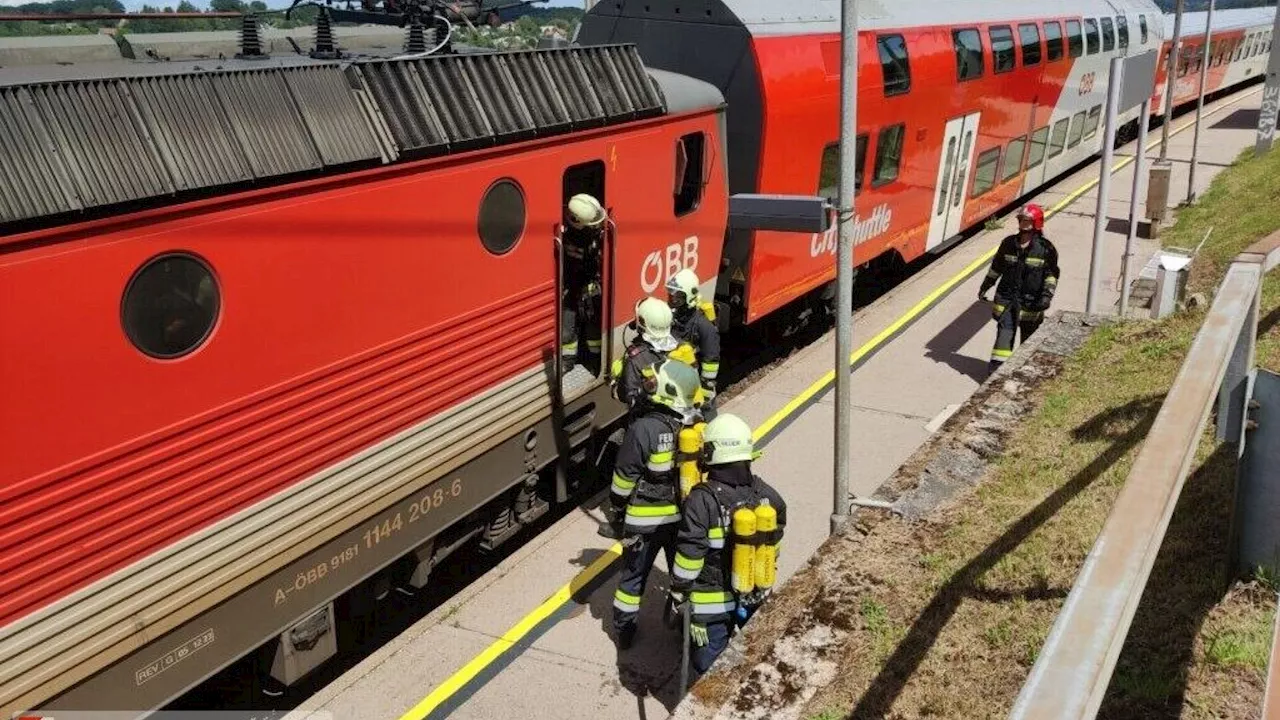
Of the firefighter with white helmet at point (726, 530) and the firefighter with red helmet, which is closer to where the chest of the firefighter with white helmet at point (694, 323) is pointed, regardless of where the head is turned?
the firefighter with white helmet

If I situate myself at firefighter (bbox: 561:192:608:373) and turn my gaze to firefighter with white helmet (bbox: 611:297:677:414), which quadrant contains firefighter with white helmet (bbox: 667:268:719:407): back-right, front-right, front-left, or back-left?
front-left

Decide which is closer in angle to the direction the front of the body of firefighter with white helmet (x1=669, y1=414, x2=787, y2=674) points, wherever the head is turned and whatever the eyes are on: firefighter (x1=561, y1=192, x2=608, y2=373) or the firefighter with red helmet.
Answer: the firefighter

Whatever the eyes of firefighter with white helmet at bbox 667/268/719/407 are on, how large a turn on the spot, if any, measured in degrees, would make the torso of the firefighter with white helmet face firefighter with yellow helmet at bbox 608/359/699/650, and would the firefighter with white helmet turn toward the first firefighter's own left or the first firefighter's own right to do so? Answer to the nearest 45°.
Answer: approximately 45° to the first firefighter's own left

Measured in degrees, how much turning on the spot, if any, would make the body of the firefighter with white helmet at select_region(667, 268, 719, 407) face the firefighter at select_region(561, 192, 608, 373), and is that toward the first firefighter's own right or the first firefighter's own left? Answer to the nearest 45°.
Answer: approximately 45° to the first firefighter's own right

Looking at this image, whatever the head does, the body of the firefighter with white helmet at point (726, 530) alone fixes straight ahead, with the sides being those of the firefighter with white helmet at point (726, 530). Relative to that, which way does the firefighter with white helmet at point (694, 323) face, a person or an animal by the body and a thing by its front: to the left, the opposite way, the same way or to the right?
to the left

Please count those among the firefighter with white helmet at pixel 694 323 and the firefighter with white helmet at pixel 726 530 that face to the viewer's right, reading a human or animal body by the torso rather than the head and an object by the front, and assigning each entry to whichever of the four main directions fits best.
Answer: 0

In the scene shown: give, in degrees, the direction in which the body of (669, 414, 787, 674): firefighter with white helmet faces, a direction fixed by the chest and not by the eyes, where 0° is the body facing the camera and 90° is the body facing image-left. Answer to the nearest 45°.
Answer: approximately 135°

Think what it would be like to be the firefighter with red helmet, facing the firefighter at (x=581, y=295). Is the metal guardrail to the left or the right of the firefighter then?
left

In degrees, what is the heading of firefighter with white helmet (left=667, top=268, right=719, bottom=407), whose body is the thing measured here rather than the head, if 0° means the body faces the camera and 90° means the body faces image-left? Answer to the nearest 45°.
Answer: approximately 45°

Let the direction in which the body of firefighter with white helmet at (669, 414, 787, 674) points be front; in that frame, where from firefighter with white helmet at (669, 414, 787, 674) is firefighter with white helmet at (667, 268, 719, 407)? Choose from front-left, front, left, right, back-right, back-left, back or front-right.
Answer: front-right

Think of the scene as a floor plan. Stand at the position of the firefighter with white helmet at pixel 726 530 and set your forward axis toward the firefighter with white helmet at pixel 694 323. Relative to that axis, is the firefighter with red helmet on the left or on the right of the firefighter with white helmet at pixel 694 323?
right

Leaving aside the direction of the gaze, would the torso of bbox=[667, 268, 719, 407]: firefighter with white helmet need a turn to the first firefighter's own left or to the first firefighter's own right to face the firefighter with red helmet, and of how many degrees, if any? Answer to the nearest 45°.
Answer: approximately 180°

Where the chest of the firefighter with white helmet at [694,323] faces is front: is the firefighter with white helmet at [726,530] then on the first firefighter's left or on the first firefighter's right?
on the first firefighter's left
